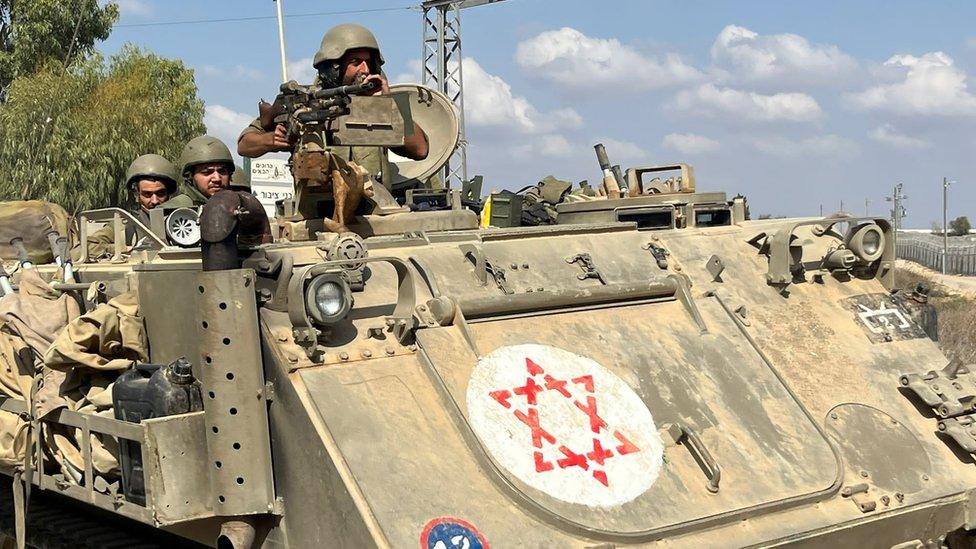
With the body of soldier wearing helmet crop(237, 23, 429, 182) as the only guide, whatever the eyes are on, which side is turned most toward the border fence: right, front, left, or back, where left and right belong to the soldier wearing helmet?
left

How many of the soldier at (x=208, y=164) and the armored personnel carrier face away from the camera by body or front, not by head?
0

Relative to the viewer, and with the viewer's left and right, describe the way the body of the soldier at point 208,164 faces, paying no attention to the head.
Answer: facing the viewer and to the right of the viewer

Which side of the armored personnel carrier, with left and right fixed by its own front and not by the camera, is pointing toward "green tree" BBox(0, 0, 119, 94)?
back

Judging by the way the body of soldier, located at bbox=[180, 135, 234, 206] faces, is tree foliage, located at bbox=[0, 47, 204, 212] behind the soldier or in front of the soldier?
behind

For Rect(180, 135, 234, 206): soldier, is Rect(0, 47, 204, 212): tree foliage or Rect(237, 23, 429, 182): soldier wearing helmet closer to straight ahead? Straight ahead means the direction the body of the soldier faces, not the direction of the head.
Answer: the soldier wearing helmet

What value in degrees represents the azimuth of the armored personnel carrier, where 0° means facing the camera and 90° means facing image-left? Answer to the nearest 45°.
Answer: approximately 315°
